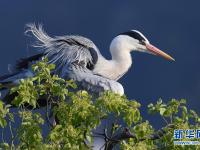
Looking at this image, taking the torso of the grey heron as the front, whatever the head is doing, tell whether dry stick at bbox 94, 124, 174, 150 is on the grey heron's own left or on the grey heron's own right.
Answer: on the grey heron's own right

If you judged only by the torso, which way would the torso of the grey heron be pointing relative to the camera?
to the viewer's right
